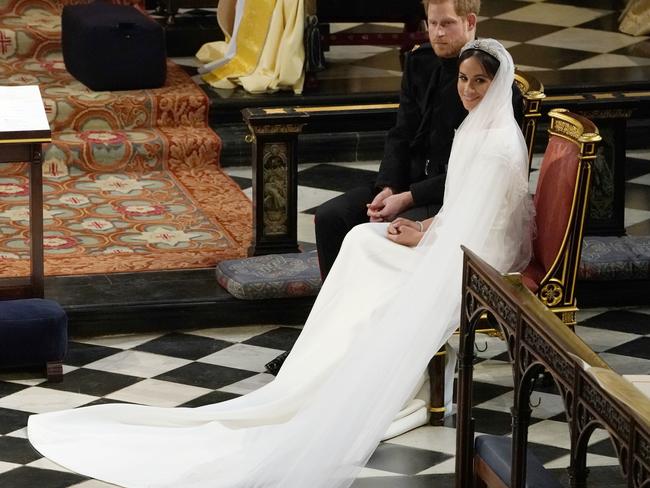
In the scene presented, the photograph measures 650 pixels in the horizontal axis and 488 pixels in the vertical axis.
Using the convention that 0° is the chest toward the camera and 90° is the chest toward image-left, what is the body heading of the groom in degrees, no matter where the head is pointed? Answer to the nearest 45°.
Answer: approximately 45°

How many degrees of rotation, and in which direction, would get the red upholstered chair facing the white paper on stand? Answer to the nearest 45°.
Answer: approximately 45° to its right

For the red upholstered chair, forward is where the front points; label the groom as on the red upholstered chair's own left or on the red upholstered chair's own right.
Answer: on the red upholstered chair's own right

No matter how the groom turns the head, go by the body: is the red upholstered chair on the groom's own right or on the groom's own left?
on the groom's own left

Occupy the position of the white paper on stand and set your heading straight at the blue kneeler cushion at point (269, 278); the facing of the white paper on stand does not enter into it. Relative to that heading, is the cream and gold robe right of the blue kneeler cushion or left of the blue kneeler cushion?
left

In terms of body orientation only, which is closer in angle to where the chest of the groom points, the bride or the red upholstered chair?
the bride

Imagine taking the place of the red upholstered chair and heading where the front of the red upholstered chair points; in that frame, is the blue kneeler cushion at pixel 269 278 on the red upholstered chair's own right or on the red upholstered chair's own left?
on the red upholstered chair's own right

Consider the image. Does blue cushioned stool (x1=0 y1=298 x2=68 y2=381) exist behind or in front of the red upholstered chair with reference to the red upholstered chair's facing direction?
in front
